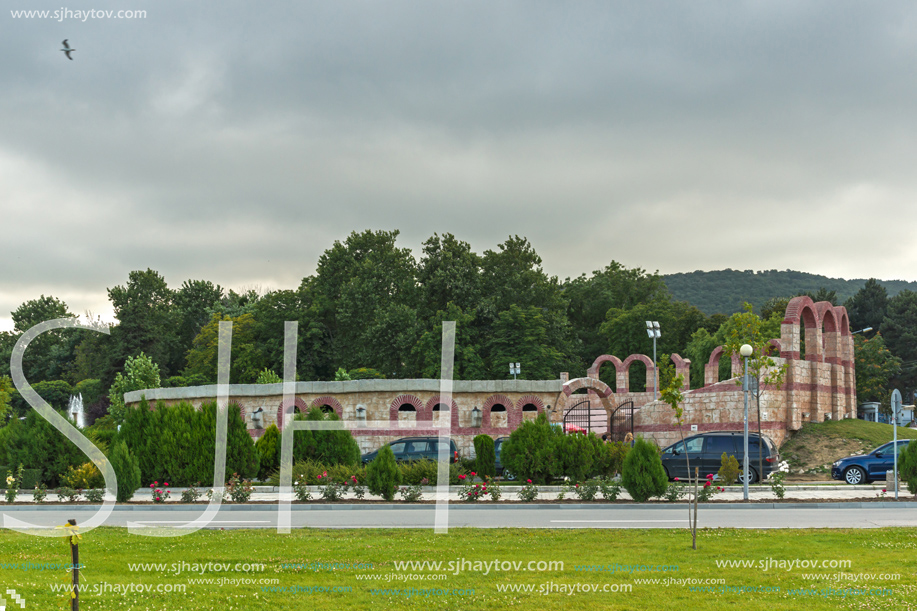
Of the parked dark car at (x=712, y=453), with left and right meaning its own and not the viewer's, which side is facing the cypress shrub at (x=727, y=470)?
left

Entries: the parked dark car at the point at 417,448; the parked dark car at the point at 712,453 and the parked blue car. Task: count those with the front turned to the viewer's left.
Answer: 3

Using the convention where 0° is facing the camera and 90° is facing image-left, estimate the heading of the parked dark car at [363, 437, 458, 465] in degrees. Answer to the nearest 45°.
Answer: approximately 90°

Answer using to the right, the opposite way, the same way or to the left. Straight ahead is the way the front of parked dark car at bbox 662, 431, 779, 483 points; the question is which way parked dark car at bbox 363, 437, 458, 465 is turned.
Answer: the same way

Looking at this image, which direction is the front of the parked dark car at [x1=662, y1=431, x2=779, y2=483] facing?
to the viewer's left

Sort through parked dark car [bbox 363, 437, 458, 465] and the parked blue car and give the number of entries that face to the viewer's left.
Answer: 2

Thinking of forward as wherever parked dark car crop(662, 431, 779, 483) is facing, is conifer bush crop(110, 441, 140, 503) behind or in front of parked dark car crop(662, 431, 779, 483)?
in front

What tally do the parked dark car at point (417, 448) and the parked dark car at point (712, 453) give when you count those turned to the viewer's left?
2

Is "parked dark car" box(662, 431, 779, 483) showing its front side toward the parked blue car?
no

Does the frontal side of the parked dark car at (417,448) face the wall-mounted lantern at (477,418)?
no

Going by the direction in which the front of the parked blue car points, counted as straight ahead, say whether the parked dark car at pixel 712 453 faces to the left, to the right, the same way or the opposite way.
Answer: the same way

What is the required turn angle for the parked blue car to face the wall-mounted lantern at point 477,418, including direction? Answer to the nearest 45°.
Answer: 0° — it already faces it

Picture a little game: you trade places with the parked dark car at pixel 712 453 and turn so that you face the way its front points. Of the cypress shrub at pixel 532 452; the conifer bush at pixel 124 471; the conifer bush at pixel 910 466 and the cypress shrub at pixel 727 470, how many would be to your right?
0

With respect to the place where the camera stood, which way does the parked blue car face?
facing to the left of the viewer

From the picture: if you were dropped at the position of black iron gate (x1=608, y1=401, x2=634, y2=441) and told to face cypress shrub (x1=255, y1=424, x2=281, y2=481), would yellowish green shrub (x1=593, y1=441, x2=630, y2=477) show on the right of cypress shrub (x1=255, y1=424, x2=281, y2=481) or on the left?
left
